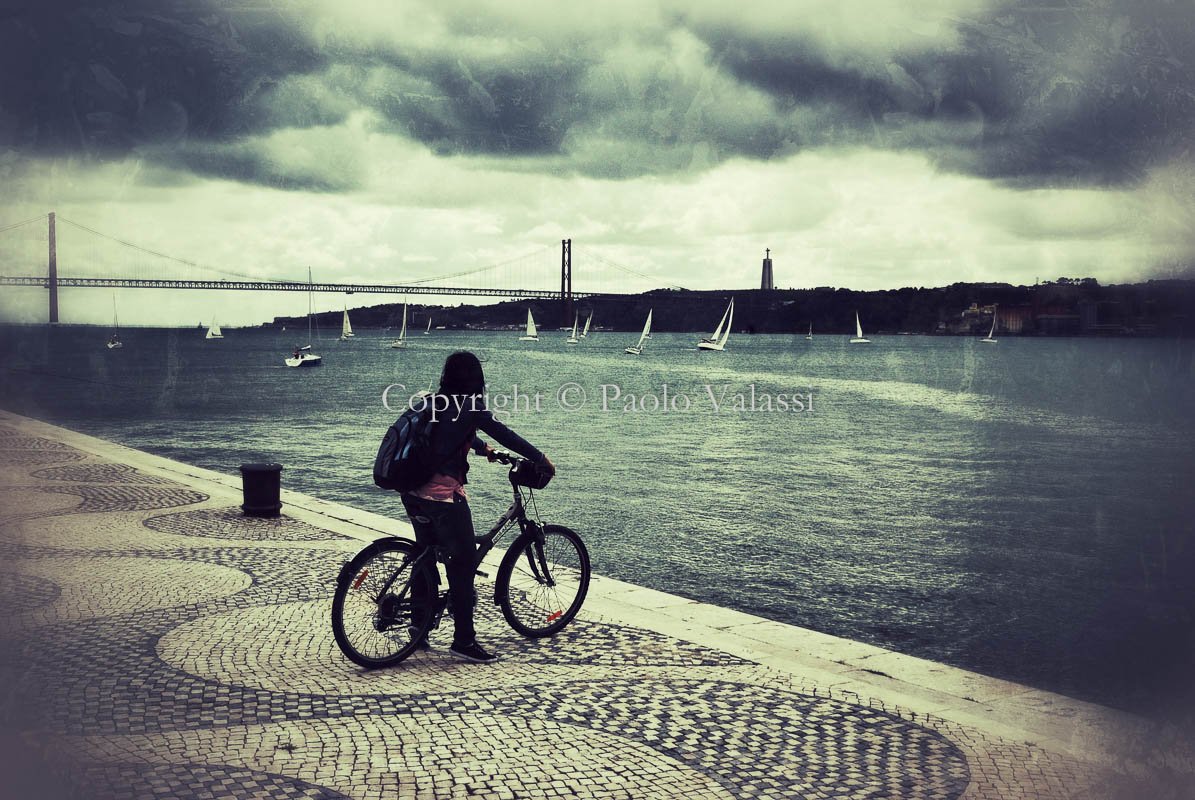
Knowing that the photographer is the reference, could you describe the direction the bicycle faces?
facing away from the viewer and to the right of the viewer

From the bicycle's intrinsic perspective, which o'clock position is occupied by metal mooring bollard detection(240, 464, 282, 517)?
The metal mooring bollard is roughly at 10 o'clock from the bicycle.
